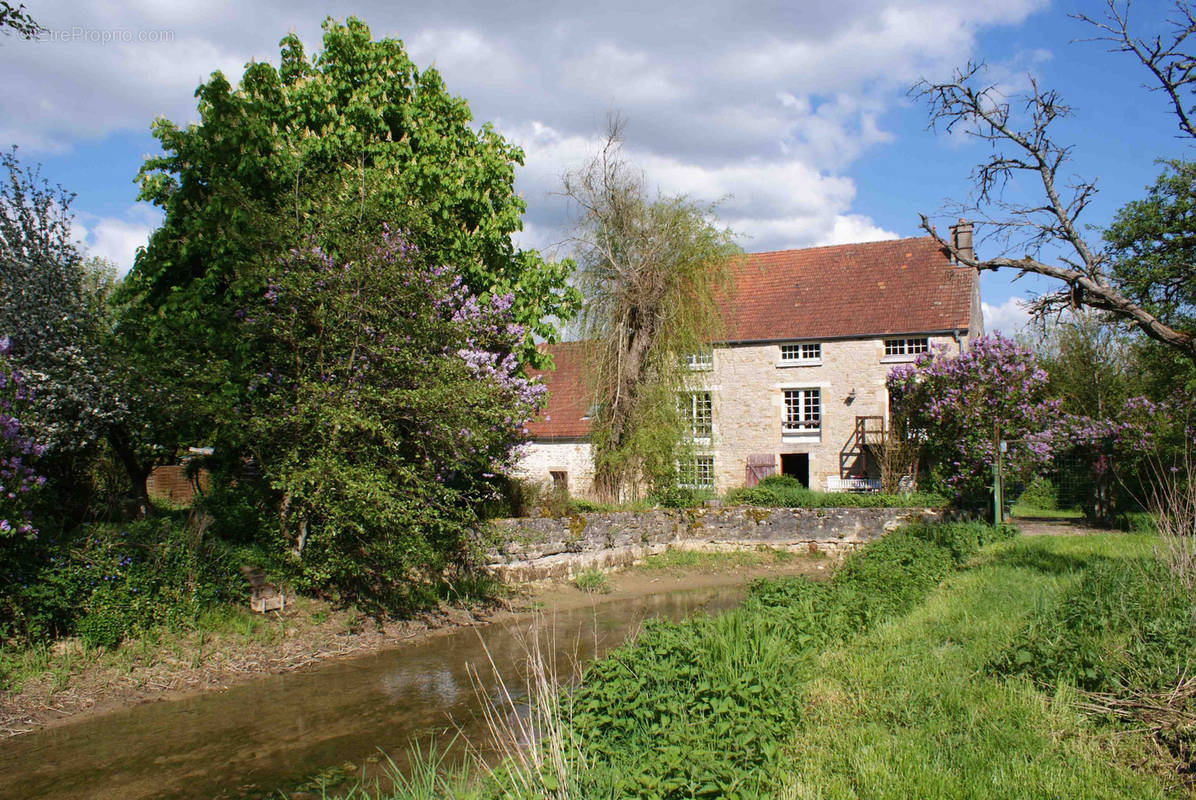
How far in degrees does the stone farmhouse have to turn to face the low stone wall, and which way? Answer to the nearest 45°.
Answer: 0° — it already faces it

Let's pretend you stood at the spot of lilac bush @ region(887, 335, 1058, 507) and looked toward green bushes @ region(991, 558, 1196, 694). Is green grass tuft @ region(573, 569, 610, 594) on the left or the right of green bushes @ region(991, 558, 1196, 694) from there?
right

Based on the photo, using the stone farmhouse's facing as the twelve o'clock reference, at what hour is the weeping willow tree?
The weeping willow tree is roughly at 1 o'clock from the stone farmhouse.

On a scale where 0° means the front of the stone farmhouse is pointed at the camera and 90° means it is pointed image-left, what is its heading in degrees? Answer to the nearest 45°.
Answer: approximately 0°

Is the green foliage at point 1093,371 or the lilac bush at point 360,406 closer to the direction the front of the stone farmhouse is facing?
the lilac bush

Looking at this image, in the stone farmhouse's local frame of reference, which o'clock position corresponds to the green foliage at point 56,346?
The green foliage is roughly at 1 o'clock from the stone farmhouse.
